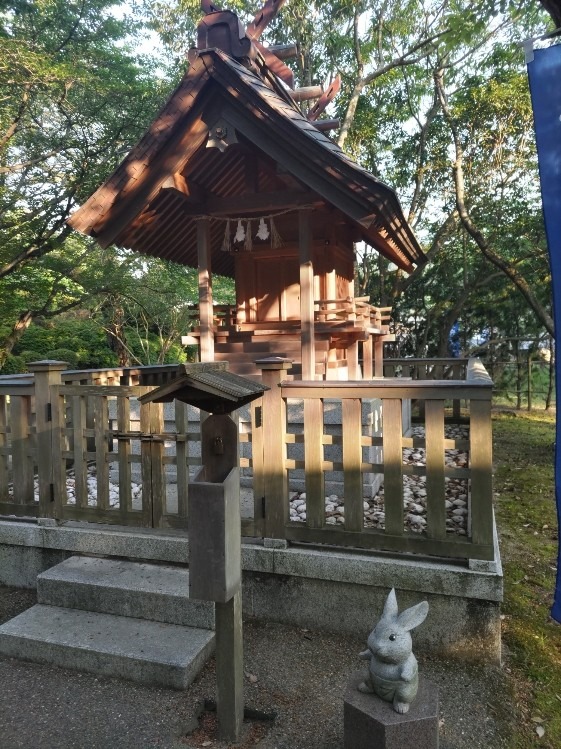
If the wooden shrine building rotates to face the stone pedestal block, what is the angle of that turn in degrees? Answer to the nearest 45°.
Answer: approximately 45° to its left

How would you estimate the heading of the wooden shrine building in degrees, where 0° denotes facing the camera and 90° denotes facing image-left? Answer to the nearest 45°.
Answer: approximately 45°

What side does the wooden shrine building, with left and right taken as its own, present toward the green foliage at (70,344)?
right

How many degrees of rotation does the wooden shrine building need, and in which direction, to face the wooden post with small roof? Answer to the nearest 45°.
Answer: approximately 45° to its left

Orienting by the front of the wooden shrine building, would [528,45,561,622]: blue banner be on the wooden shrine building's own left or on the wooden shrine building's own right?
on the wooden shrine building's own left
